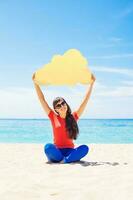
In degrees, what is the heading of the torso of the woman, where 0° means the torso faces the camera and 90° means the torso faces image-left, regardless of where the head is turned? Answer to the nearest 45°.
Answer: approximately 0°
